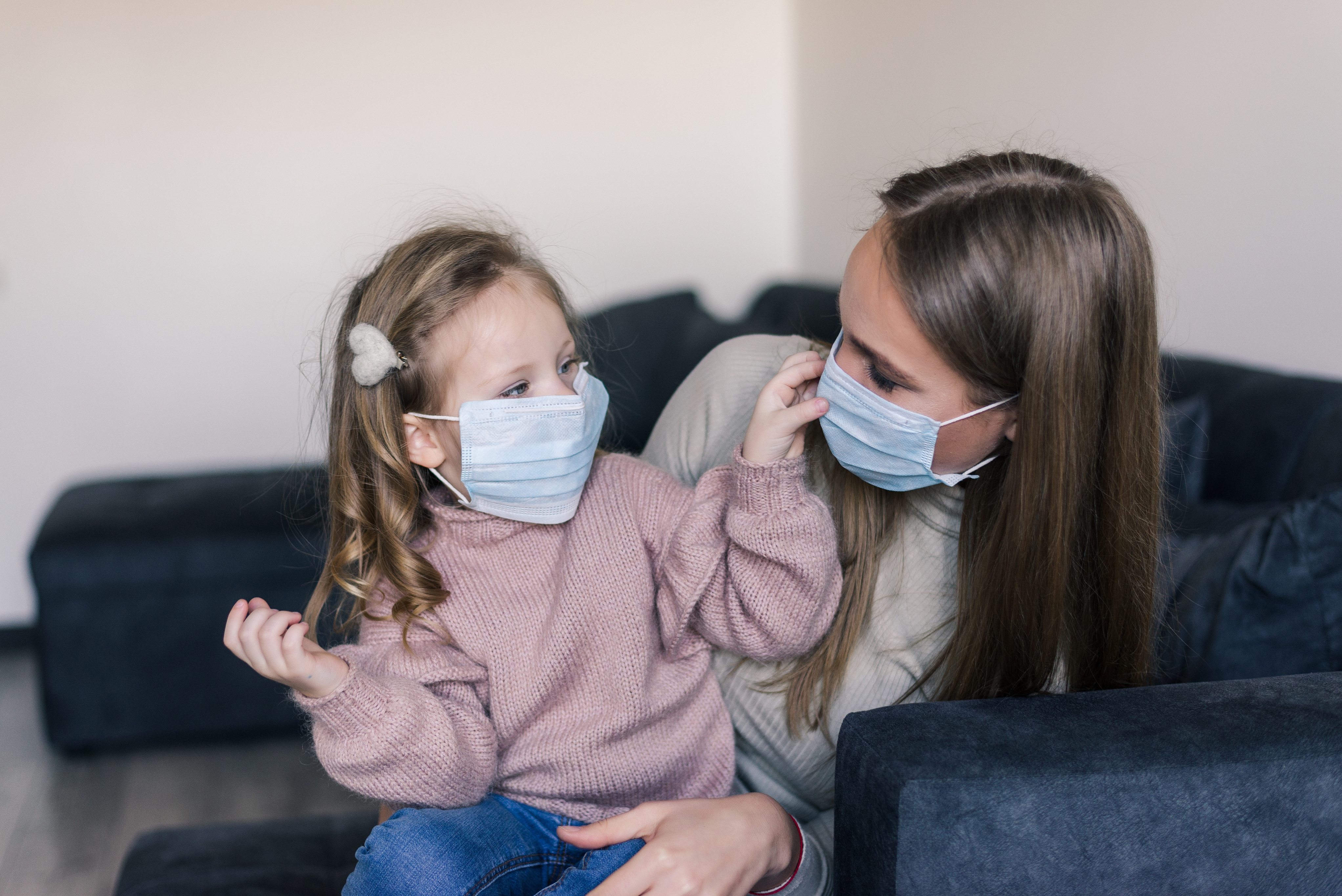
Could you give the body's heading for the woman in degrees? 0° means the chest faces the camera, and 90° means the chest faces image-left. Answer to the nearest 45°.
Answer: approximately 45°

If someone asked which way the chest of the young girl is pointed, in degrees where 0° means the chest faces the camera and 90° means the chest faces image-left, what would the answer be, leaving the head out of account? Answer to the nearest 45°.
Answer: approximately 0°

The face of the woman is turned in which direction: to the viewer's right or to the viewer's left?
to the viewer's left
